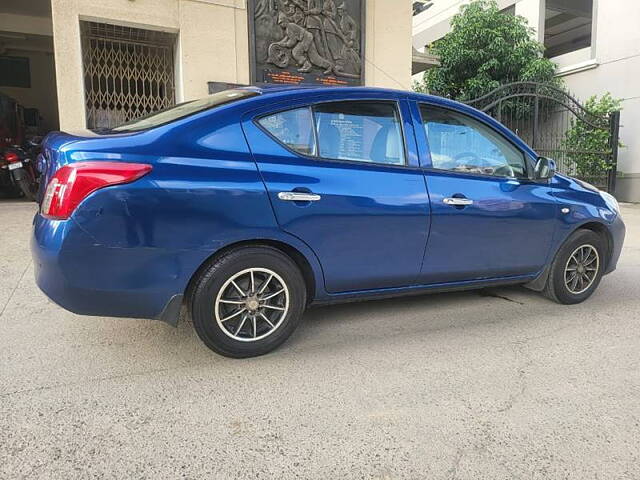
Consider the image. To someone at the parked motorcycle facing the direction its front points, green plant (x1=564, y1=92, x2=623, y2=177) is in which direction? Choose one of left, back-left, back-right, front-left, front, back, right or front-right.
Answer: front-right

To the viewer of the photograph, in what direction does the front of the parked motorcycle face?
facing away from the viewer and to the right of the viewer

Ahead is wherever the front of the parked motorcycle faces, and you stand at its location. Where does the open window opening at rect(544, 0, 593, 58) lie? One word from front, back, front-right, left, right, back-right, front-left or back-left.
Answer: front-right

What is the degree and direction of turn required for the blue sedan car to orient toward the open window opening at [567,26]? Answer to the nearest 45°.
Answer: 0° — it already faces it

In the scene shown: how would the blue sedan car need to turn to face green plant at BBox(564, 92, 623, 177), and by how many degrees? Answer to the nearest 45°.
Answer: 0° — it already faces it

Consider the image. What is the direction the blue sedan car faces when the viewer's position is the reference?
facing away from the viewer and to the right of the viewer

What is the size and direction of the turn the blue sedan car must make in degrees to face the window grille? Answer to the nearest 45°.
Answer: approximately 90° to its left

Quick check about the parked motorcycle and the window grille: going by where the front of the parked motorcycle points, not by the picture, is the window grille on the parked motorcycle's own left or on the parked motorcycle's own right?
on the parked motorcycle's own right
